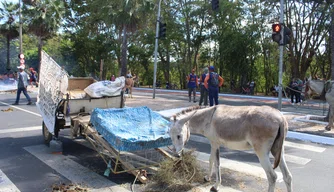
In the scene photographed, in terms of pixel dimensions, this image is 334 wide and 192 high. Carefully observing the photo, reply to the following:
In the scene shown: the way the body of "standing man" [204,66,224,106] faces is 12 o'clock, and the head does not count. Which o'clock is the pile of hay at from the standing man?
The pile of hay is roughly at 6 o'clock from the standing man.

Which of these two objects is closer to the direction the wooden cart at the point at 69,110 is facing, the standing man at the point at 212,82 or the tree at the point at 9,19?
the standing man

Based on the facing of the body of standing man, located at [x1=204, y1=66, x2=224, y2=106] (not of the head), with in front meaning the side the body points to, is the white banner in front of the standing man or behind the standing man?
behind

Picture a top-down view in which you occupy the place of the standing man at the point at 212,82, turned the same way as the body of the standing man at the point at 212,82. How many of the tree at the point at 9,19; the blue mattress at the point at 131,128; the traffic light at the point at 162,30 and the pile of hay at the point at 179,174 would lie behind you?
2

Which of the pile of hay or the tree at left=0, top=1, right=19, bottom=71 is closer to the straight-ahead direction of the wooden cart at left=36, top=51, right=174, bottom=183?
the pile of hay

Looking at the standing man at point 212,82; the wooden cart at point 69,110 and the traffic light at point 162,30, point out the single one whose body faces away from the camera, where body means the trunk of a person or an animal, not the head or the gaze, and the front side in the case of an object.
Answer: the standing man

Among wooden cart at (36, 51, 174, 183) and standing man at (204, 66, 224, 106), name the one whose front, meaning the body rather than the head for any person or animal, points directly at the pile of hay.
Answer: the wooden cart

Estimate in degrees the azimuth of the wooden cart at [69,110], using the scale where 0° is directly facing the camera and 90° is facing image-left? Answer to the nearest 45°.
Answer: approximately 315°

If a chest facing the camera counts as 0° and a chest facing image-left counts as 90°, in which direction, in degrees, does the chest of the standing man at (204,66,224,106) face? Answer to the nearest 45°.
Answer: approximately 180°
